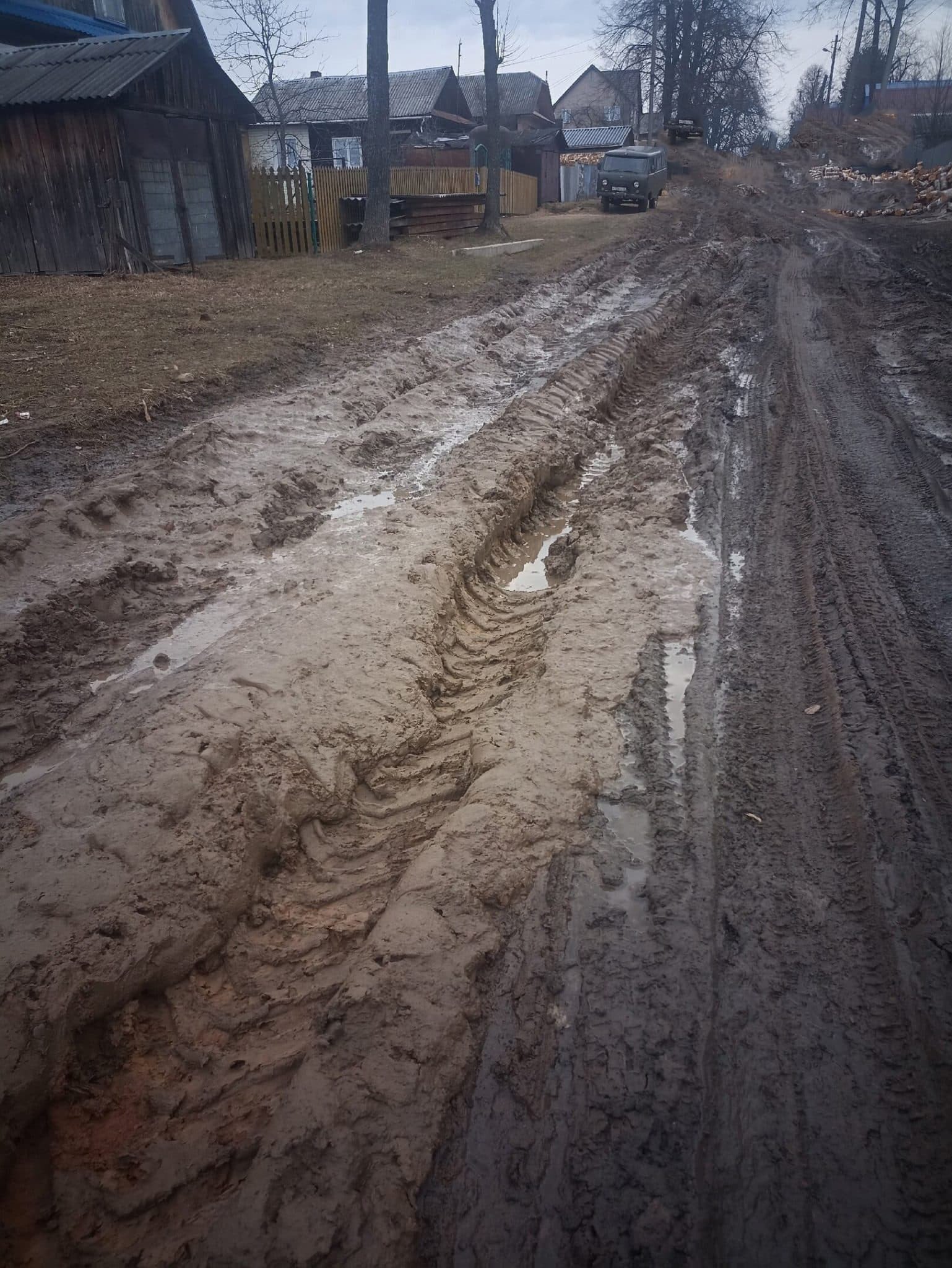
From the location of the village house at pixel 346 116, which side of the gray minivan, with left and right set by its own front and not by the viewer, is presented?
right

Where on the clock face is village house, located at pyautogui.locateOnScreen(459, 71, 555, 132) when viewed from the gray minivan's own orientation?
The village house is roughly at 4 o'clock from the gray minivan.

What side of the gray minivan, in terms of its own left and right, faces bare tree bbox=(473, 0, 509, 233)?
front

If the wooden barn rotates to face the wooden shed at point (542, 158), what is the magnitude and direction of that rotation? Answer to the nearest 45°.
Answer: approximately 90° to its left

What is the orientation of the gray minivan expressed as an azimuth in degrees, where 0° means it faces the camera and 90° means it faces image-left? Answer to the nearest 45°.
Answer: approximately 45°

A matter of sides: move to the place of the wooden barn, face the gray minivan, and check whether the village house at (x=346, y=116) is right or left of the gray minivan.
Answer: left

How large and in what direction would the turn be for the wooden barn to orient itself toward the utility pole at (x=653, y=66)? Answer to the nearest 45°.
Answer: approximately 90° to its left

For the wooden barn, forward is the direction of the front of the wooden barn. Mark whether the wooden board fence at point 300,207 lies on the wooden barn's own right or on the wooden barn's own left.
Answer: on the wooden barn's own left

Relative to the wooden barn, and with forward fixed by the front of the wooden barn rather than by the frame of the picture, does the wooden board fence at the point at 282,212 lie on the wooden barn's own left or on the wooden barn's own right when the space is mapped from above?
on the wooden barn's own left

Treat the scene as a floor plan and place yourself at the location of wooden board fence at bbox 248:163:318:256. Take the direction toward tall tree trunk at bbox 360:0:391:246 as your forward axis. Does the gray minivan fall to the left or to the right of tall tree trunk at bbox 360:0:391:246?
left

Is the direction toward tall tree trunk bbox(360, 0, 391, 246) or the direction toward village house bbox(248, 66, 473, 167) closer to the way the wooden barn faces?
the tall tree trunk

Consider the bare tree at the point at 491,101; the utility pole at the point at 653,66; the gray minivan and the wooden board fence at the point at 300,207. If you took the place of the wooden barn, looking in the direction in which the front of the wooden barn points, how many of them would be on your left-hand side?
4

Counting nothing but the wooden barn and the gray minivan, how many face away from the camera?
0
